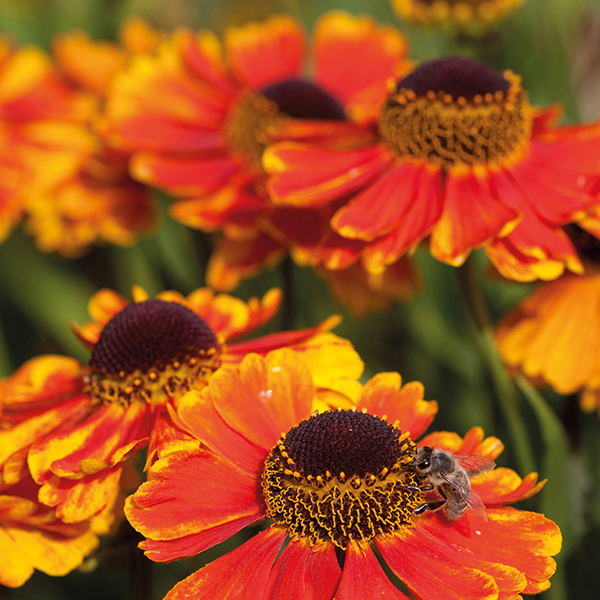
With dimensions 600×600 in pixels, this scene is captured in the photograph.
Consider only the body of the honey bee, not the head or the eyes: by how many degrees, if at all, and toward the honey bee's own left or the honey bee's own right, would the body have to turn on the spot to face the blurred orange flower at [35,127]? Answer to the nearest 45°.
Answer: approximately 45° to the honey bee's own right

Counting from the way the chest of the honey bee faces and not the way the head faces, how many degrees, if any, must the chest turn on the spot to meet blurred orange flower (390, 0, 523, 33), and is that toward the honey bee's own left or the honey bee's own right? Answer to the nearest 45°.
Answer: approximately 90° to the honey bee's own right

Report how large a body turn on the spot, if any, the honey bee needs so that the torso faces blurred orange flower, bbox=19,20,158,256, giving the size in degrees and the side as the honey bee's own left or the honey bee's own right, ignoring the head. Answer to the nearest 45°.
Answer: approximately 45° to the honey bee's own right

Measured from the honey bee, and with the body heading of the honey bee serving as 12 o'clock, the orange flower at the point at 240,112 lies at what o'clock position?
The orange flower is roughly at 2 o'clock from the honey bee.

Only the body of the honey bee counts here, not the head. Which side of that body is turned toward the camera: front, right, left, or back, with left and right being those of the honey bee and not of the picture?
left
